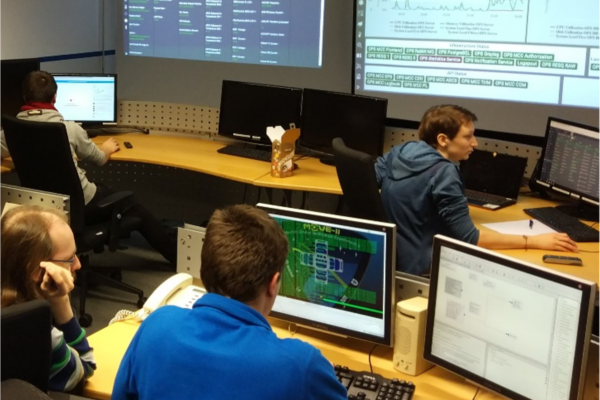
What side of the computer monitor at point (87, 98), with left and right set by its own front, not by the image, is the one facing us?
front

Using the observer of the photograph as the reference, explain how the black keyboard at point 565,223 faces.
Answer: facing the viewer and to the left of the viewer

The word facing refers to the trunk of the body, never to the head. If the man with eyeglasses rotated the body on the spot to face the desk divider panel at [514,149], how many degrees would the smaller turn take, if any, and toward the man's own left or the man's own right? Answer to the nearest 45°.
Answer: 0° — they already face it

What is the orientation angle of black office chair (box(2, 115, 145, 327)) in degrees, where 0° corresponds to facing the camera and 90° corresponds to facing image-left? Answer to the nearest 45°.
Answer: approximately 225°

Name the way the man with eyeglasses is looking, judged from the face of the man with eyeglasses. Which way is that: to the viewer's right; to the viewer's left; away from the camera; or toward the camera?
to the viewer's right

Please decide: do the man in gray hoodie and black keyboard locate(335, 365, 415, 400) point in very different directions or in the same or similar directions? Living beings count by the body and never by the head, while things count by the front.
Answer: very different directions

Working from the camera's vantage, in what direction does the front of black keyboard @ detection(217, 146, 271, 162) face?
facing the viewer

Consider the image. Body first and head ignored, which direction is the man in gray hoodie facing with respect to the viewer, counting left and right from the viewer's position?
facing away from the viewer and to the right of the viewer
